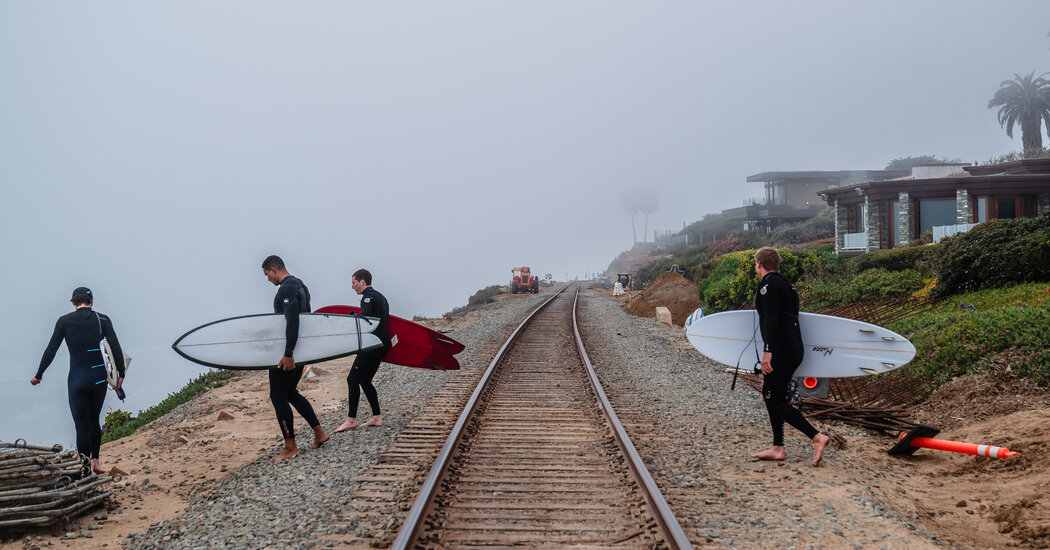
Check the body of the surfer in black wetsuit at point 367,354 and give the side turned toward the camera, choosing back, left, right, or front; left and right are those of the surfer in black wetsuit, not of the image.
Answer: left

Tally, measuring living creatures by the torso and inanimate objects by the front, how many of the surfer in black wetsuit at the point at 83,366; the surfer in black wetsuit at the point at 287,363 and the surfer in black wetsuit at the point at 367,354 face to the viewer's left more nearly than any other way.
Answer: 2

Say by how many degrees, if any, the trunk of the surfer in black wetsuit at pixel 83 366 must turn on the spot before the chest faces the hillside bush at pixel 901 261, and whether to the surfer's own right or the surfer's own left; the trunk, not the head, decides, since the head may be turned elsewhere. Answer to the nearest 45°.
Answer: approximately 90° to the surfer's own right

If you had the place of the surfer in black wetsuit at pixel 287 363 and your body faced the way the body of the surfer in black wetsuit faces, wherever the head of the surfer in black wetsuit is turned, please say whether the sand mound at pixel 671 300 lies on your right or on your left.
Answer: on your right

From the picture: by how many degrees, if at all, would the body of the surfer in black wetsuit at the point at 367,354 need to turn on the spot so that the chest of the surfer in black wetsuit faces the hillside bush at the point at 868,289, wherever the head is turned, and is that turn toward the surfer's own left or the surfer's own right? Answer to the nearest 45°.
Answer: approximately 135° to the surfer's own right

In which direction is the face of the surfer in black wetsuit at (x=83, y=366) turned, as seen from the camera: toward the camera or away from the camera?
away from the camera

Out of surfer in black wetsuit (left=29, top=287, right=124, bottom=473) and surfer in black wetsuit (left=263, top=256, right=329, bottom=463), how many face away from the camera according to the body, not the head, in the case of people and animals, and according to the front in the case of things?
1

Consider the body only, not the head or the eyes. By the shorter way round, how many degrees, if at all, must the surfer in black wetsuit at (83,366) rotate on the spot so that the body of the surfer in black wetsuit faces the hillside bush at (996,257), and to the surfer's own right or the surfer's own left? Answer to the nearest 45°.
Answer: approximately 90° to the surfer's own right

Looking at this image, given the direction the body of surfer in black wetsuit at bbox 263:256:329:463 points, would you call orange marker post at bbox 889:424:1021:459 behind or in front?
behind

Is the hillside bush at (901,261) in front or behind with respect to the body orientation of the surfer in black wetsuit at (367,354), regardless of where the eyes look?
behind

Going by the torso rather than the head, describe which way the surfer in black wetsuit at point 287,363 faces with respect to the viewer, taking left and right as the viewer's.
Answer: facing to the left of the viewer

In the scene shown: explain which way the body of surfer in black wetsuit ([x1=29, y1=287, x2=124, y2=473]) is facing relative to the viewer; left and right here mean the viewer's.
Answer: facing away from the viewer
